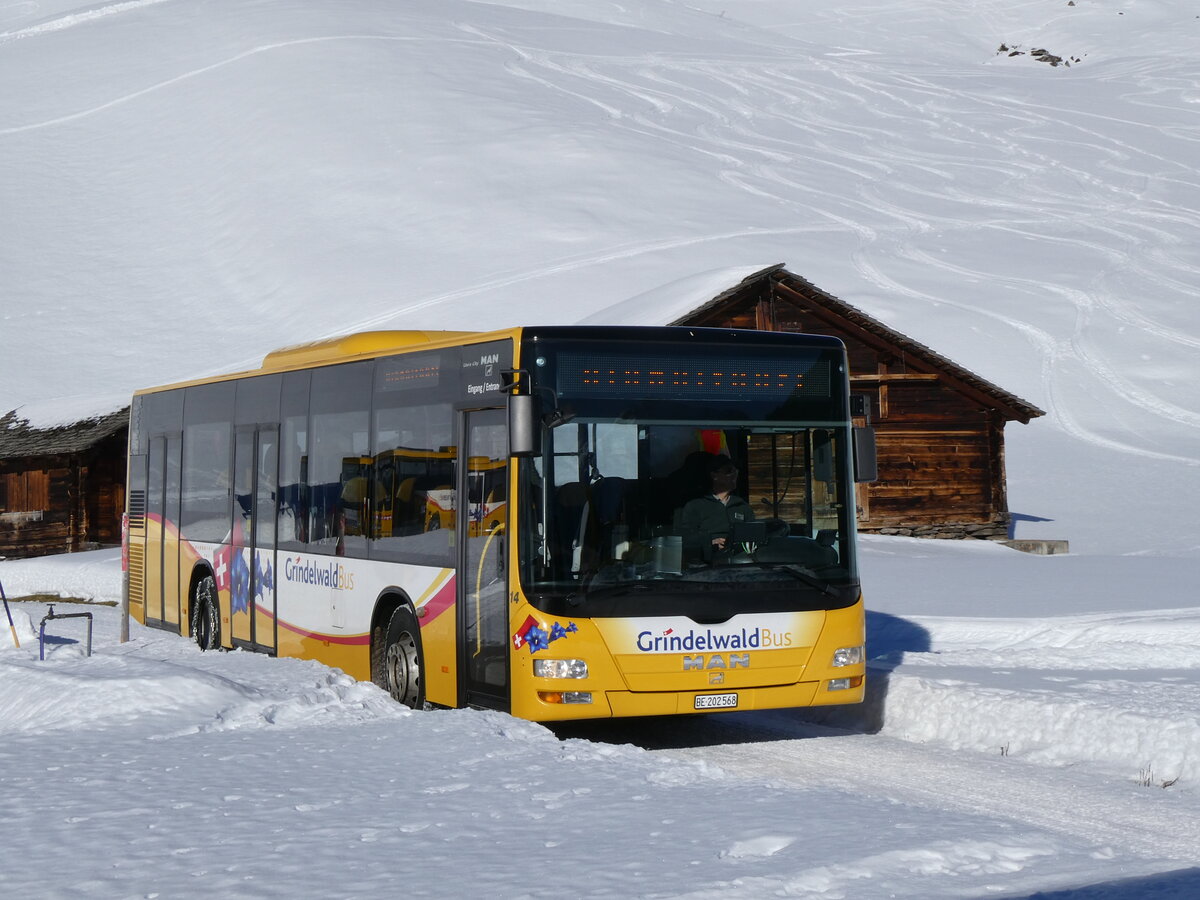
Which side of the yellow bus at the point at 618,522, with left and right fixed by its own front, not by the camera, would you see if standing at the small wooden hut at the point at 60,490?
back

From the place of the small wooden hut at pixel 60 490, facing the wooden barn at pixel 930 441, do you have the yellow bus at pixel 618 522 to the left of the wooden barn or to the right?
right

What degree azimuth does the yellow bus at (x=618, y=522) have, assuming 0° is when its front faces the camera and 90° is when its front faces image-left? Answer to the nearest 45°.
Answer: approximately 315°

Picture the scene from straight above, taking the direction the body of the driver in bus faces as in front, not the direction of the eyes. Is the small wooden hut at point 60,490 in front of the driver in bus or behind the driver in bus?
behind

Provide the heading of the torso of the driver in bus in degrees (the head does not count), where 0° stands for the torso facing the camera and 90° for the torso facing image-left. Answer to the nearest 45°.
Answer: approximately 315°

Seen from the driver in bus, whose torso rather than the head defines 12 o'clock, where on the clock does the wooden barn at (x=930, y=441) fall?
The wooden barn is roughly at 8 o'clock from the driver in bus.
